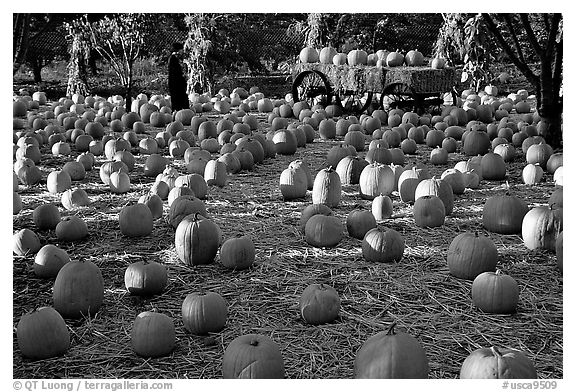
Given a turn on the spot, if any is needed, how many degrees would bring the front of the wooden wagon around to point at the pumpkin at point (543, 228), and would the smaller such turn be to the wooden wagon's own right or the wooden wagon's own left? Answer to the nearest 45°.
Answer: approximately 90° to the wooden wagon's own right

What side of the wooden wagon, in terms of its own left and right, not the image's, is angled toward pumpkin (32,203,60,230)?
right

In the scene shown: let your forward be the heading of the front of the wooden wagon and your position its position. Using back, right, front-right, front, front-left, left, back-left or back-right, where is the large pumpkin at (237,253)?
right

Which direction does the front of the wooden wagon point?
to the viewer's right

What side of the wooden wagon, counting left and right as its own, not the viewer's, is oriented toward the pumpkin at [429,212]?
right

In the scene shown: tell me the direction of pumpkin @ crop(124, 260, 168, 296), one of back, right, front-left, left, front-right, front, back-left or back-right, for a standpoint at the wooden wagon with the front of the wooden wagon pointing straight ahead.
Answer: right
